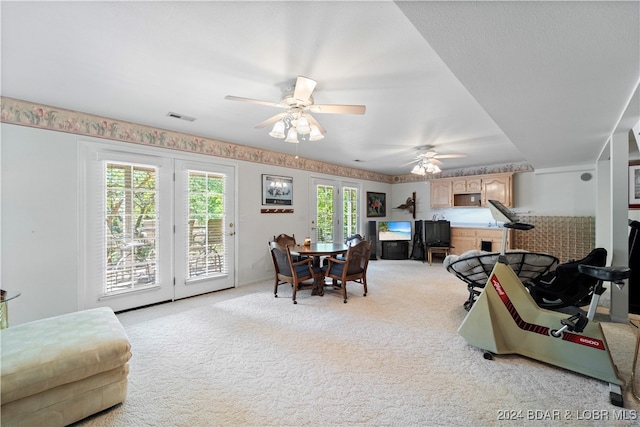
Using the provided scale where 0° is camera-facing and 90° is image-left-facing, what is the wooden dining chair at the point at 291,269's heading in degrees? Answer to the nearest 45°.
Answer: approximately 225°

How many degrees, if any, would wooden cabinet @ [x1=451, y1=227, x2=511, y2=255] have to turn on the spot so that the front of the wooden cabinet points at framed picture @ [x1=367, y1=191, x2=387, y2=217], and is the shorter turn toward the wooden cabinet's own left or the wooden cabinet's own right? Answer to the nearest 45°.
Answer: approximately 90° to the wooden cabinet's own right

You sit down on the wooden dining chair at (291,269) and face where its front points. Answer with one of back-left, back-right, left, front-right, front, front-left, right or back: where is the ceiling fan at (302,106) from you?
back-right

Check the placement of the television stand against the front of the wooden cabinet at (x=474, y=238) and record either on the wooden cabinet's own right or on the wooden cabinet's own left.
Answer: on the wooden cabinet's own right

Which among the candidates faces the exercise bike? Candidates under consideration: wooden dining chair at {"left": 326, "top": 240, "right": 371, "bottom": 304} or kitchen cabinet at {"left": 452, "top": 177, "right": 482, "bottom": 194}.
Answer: the kitchen cabinet

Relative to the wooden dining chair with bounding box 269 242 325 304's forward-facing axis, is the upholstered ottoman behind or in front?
behind

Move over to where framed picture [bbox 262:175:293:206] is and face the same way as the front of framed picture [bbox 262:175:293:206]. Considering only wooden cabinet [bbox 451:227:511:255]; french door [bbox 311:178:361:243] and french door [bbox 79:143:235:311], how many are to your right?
1

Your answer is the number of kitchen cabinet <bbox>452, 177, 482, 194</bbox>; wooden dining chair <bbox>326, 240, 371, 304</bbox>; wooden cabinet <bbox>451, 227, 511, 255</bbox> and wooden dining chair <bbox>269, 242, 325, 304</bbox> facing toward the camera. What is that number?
2

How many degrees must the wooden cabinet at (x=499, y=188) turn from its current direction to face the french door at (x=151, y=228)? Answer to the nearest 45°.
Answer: approximately 45° to its right
